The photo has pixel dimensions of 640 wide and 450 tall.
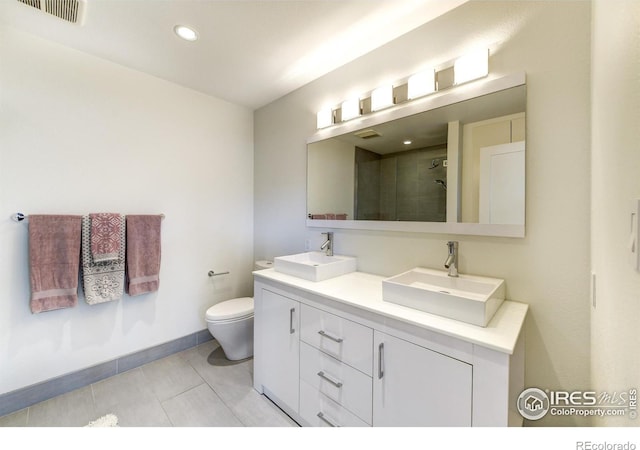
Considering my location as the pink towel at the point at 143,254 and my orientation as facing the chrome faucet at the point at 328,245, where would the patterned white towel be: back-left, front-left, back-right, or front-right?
back-right

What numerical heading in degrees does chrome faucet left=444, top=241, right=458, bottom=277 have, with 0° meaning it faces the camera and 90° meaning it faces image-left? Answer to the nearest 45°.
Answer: approximately 45°

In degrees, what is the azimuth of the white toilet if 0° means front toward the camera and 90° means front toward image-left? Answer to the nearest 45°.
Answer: approximately 45°

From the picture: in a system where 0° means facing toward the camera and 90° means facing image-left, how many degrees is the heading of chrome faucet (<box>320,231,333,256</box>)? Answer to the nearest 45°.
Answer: approximately 45°

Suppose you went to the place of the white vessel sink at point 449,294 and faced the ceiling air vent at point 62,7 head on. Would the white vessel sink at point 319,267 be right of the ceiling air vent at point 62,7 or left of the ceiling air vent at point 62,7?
right

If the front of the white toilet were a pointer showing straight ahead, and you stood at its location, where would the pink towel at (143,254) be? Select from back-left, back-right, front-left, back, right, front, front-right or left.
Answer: front-right

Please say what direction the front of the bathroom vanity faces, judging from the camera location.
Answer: facing the viewer and to the left of the viewer

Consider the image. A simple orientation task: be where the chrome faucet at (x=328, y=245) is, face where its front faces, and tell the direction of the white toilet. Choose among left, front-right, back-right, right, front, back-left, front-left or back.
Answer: front-right

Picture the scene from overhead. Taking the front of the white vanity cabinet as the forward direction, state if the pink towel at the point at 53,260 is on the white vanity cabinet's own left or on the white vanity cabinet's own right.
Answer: on the white vanity cabinet's own right

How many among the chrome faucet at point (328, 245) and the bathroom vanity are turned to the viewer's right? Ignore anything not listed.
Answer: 0

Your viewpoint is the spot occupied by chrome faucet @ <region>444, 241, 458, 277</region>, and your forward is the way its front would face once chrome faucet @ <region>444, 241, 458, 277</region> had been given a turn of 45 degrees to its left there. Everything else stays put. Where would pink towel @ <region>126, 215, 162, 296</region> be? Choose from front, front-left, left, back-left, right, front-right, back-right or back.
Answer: right
